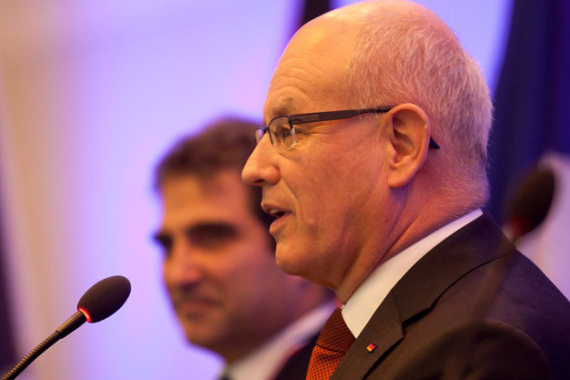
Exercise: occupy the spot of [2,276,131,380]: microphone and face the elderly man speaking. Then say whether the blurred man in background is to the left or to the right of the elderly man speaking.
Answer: left

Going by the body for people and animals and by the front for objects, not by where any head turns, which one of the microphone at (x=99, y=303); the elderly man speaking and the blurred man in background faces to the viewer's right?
the microphone

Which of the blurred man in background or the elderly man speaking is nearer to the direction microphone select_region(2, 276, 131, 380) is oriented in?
the elderly man speaking

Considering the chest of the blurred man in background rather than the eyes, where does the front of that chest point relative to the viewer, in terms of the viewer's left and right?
facing the viewer and to the left of the viewer

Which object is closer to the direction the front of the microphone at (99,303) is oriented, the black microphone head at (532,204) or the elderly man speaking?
the elderly man speaking

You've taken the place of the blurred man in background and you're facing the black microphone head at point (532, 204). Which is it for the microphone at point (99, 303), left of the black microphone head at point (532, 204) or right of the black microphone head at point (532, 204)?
right

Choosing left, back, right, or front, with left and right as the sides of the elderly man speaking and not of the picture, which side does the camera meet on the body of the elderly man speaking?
left

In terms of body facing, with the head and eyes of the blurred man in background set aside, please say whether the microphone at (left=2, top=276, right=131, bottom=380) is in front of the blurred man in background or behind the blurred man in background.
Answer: in front

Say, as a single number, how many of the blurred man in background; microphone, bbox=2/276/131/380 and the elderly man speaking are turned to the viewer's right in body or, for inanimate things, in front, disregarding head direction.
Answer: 1

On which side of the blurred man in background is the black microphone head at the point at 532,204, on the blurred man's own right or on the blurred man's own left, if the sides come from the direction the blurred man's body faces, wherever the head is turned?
on the blurred man's own left

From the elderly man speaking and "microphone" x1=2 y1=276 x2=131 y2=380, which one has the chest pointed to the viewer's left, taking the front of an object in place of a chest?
the elderly man speaking

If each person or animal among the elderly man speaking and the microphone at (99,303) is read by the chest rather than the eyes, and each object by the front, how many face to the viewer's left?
1

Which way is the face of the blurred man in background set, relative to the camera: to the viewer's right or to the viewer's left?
to the viewer's left

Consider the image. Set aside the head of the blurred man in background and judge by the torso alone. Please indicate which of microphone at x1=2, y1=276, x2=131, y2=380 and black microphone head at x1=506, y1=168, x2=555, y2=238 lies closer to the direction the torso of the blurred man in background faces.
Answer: the microphone

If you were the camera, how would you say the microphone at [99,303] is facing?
facing to the right of the viewer

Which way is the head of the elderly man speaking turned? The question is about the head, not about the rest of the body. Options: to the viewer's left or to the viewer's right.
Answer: to the viewer's left

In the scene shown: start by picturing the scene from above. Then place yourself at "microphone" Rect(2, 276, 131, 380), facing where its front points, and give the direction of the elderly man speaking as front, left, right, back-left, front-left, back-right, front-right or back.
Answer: front

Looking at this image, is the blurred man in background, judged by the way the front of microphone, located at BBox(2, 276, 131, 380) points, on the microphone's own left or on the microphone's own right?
on the microphone's own left
